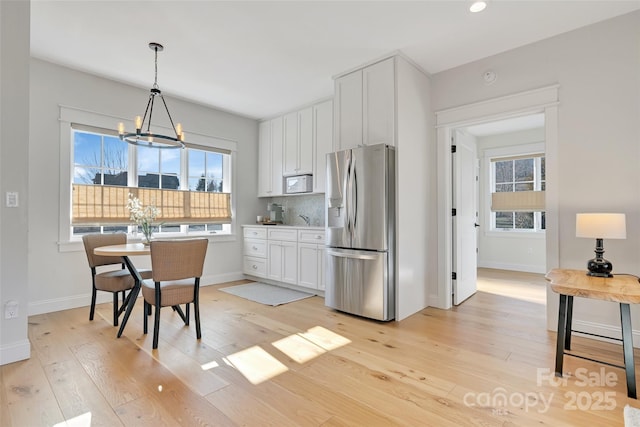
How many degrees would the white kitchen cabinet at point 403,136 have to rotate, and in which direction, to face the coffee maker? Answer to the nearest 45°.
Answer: approximately 90° to its right

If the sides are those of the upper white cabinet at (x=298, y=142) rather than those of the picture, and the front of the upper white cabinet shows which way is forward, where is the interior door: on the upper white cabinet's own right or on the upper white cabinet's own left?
on the upper white cabinet's own left

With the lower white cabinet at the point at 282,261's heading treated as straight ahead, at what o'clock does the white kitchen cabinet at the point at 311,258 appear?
The white kitchen cabinet is roughly at 9 o'clock from the lower white cabinet.

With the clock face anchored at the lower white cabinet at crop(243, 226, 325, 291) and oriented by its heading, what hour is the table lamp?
The table lamp is roughly at 9 o'clock from the lower white cabinet.

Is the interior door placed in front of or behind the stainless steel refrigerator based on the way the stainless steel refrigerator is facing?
behind

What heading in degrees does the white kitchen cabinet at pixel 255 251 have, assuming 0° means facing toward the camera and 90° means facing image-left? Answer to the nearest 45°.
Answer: approximately 45°

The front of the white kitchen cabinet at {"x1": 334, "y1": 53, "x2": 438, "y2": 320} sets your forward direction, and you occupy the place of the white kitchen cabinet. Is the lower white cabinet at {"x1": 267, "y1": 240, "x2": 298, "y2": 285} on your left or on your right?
on your right

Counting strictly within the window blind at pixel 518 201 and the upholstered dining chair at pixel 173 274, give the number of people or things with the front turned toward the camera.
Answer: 1

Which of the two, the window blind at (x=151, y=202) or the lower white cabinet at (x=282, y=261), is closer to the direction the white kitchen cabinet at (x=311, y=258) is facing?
the window blind

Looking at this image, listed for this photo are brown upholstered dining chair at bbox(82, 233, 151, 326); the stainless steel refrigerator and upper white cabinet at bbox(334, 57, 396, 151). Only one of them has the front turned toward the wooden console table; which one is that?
the brown upholstered dining chair

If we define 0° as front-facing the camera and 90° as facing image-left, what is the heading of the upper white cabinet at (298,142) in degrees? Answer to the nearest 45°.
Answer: approximately 45°
